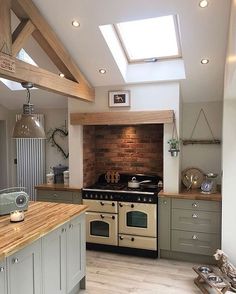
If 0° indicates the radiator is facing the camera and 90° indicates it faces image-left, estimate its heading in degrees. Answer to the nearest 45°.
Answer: approximately 0°

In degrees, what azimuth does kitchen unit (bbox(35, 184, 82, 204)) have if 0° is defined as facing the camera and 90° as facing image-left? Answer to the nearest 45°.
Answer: approximately 0°

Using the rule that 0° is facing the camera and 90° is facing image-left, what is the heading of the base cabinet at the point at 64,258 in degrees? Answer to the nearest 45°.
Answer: approximately 315°

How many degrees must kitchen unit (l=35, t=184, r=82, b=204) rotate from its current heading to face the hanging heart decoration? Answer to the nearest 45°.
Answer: approximately 180°

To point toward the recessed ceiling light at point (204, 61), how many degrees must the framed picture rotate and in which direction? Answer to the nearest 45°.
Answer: approximately 45° to its left
